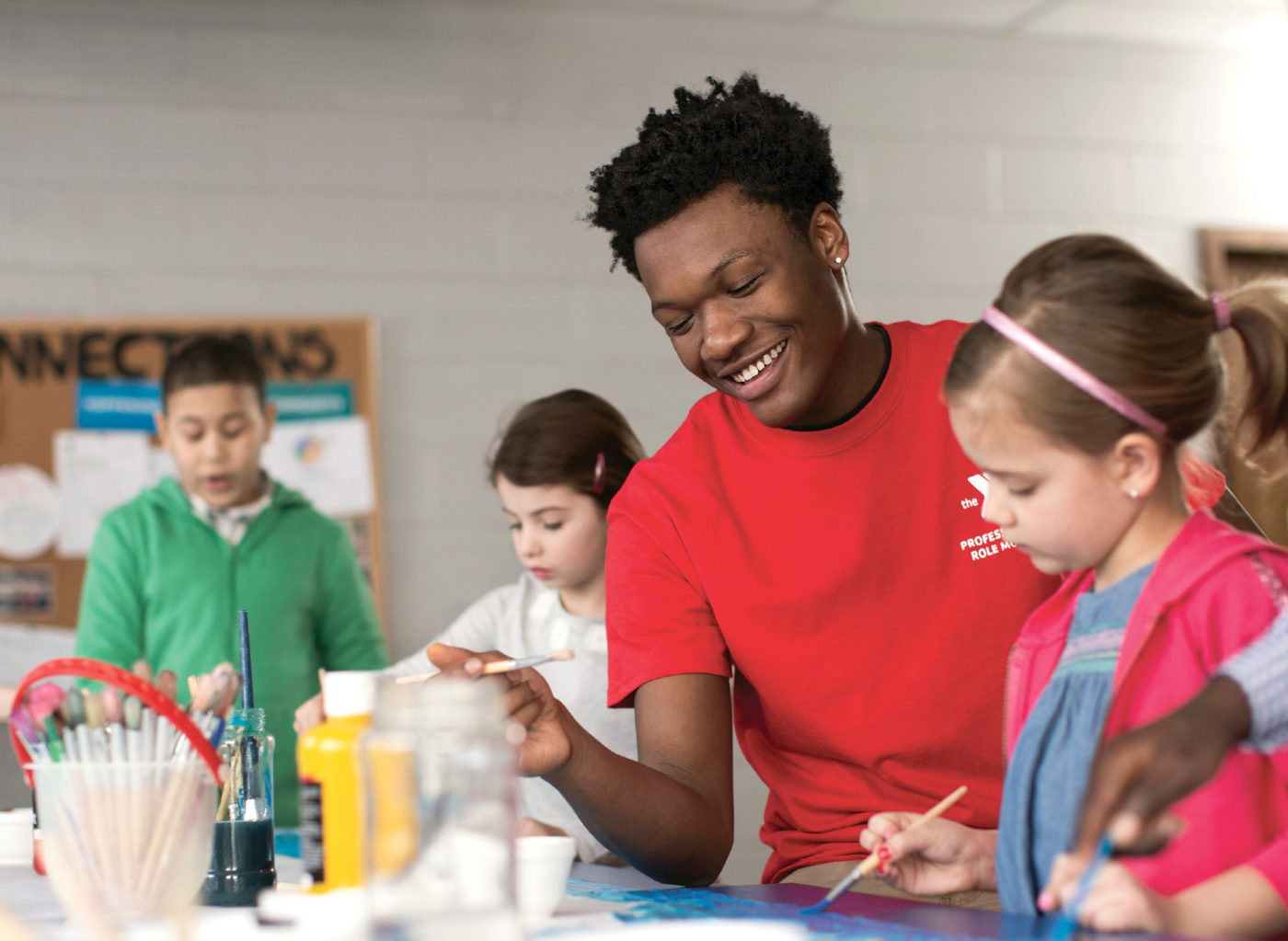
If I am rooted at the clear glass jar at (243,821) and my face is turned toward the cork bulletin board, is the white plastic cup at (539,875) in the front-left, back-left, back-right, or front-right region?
back-right

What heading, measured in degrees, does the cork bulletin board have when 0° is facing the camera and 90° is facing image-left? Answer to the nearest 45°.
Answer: approximately 0°

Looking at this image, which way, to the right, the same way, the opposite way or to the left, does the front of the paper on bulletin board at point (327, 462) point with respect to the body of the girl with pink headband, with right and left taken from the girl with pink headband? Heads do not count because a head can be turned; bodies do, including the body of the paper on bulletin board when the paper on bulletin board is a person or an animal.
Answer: to the left

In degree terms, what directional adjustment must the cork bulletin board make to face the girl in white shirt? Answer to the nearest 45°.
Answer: approximately 45° to its left

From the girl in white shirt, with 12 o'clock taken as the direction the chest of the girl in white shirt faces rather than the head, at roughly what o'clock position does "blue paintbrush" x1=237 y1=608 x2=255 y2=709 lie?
The blue paintbrush is roughly at 11 o'clock from the girl in white shirt.

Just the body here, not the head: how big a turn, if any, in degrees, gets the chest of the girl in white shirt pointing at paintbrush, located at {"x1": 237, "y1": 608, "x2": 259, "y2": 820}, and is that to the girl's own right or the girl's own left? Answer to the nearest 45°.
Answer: approximately 45° to the girl's own left
